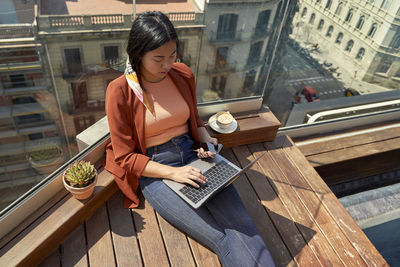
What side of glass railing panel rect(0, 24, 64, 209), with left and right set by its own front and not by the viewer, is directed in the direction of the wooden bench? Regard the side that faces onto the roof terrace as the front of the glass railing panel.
front

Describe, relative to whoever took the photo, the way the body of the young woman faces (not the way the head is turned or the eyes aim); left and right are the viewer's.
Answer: facing the viewer and to the right of the viewer

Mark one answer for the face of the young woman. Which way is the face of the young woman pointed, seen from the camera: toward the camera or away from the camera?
toward the camera

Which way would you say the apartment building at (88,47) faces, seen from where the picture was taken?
facing the viewer

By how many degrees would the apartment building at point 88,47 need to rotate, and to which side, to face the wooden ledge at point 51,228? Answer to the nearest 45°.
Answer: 0° — it already faces it

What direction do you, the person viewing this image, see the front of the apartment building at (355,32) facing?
facing the viewer and to the left of the viewer

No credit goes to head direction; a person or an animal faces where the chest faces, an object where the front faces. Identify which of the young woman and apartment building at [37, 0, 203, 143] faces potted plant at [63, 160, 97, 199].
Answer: the apartment building

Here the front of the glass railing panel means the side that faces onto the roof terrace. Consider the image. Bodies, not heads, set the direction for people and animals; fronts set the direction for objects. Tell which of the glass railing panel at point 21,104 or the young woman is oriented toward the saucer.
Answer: the glass railing panel

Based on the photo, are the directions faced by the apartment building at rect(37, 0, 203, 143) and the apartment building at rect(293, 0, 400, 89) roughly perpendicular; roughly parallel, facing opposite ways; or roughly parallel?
roughly perpendicular

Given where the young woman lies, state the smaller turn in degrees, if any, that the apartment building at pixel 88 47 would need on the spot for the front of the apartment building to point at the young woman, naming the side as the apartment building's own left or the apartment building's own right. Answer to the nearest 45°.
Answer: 0° — it already faces them

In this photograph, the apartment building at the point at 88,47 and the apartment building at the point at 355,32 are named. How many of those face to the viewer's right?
0

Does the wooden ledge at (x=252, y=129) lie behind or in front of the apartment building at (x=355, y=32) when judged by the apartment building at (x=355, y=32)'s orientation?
in front

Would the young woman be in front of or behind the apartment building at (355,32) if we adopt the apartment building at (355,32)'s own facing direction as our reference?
in front

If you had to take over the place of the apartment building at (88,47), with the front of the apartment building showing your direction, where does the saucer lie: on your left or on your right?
on your left
